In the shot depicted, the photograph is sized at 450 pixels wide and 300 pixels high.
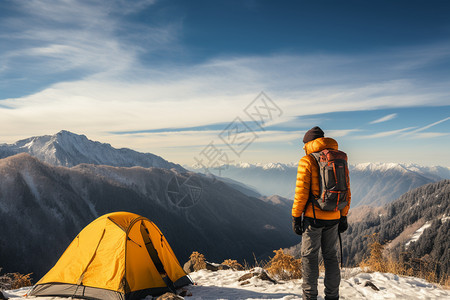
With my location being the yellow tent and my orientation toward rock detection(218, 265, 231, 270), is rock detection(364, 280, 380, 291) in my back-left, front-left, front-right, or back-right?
front-right

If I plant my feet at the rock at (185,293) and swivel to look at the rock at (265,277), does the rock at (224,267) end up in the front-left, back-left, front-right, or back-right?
front-left

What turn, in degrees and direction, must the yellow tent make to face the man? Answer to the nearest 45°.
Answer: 0° — it already faces them

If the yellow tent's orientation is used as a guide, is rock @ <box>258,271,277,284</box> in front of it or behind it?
in front

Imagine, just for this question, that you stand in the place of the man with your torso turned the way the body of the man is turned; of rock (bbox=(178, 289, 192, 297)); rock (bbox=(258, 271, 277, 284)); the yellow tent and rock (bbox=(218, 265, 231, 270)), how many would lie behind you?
0

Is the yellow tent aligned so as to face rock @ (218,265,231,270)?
no

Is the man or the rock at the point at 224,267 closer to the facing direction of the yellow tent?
the man

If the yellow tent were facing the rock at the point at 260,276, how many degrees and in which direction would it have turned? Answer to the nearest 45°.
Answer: approximately 45° to its left

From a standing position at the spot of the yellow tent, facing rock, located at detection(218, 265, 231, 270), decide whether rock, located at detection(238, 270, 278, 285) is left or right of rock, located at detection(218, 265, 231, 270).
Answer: right

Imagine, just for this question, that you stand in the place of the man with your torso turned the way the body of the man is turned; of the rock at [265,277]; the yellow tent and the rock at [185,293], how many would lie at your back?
0

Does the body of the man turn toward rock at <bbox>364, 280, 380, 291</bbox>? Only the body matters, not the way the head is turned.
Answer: no

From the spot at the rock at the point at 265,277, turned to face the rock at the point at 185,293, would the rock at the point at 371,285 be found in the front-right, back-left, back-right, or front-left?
back-left

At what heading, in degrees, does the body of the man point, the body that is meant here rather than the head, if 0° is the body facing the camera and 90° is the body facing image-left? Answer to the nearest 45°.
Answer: approximately 135°

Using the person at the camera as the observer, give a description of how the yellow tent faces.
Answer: facing the viewer and to the right of the viewer

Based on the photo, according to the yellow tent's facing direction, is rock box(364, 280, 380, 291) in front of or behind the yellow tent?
in front
